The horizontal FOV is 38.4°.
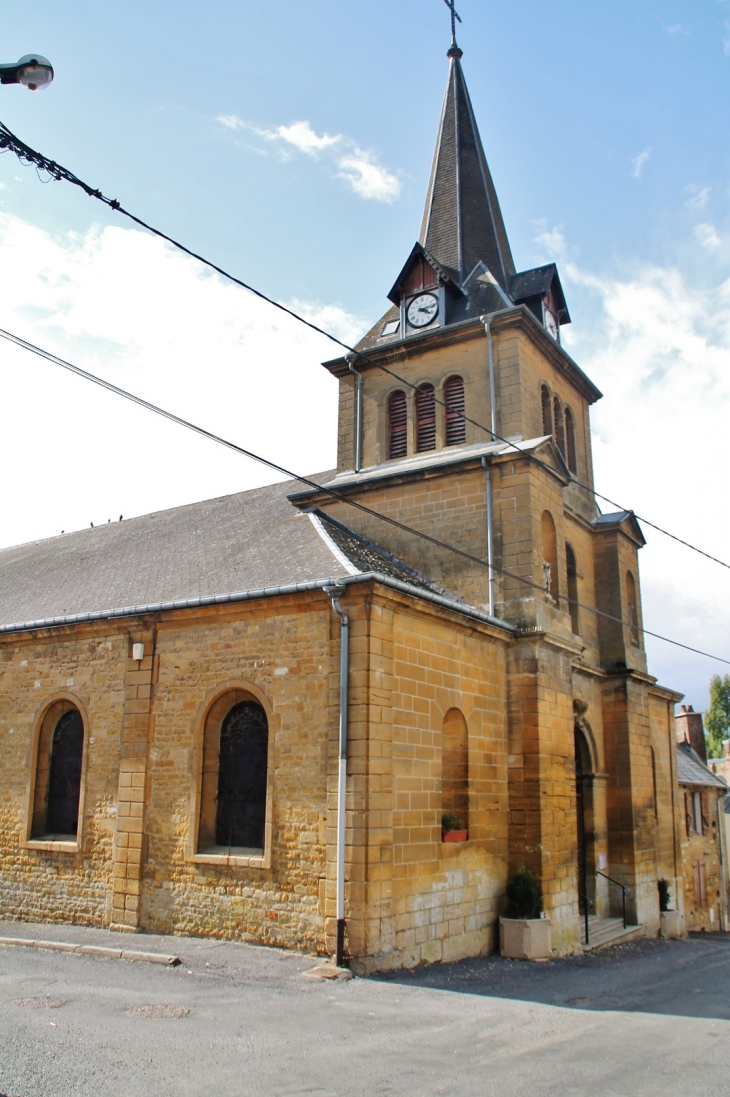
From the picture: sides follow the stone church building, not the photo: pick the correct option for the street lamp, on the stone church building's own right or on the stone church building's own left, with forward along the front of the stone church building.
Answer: on the stone church building's own right

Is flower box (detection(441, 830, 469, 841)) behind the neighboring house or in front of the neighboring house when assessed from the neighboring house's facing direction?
in front

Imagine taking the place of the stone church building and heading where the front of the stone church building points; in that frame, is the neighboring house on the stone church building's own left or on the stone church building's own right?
on the stone church building's own left

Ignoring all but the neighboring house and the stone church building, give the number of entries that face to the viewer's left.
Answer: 0

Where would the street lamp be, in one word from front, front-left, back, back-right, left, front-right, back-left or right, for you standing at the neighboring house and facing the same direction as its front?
front

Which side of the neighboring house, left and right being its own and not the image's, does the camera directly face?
front

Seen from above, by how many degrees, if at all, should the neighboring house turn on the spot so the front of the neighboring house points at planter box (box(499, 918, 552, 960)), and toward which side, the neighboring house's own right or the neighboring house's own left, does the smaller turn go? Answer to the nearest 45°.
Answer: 0° — it already faces it

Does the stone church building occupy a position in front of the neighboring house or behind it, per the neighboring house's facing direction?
in front

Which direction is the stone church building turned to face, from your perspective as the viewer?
facing the viewer and to the right of the viewer

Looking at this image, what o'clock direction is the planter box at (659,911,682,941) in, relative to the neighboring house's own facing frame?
The planter box is roughly at 12 o'clock from the neighboring house.

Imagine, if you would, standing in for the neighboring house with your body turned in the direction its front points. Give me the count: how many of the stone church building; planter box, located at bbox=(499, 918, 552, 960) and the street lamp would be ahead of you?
3
